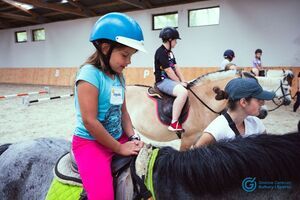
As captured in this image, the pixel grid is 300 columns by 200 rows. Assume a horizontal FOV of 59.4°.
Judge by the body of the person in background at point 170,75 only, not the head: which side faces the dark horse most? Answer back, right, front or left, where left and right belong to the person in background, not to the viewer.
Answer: right

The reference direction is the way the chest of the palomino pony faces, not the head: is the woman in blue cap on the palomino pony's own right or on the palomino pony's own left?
on the palomino pony's own right

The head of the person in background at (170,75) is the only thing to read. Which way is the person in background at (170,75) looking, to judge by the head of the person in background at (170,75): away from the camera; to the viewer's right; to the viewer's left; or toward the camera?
to the viewer's right

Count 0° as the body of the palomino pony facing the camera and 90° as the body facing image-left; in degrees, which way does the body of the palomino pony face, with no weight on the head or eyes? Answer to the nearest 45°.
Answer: approximately 270°

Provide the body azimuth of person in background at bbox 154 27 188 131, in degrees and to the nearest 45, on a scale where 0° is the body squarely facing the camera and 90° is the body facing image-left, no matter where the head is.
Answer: approximately 270°

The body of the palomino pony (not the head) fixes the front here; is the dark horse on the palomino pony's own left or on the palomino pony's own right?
on the palomino pony's own right
